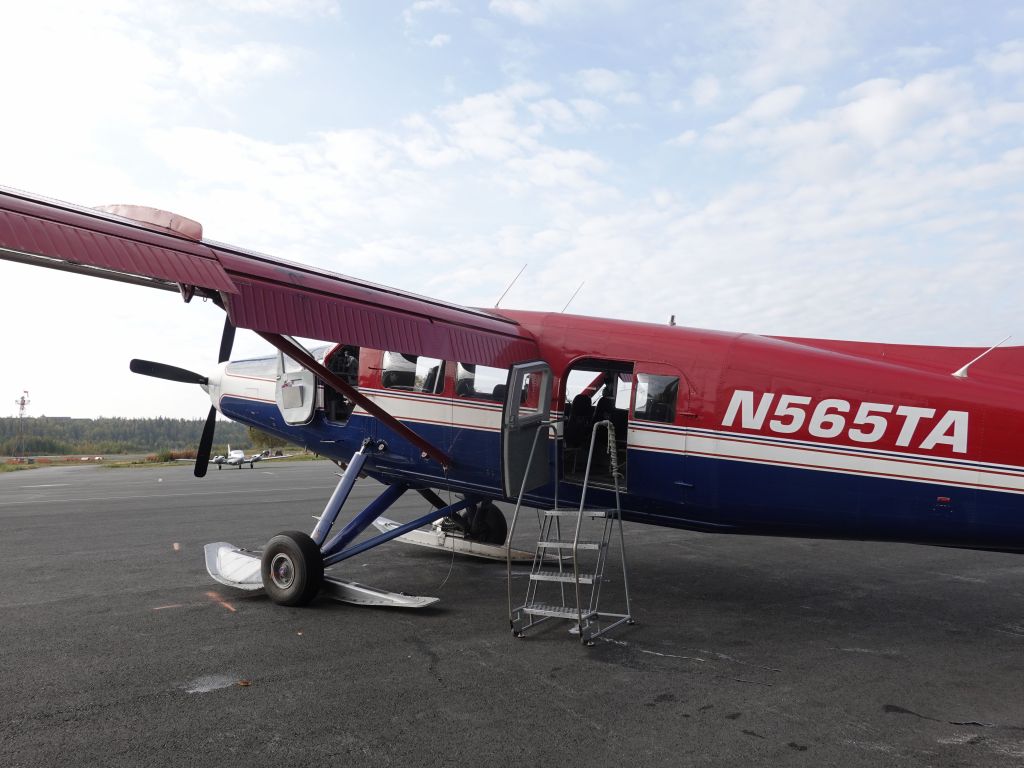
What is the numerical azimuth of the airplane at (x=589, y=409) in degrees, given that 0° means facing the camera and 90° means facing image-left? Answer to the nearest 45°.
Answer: approximately 135°
